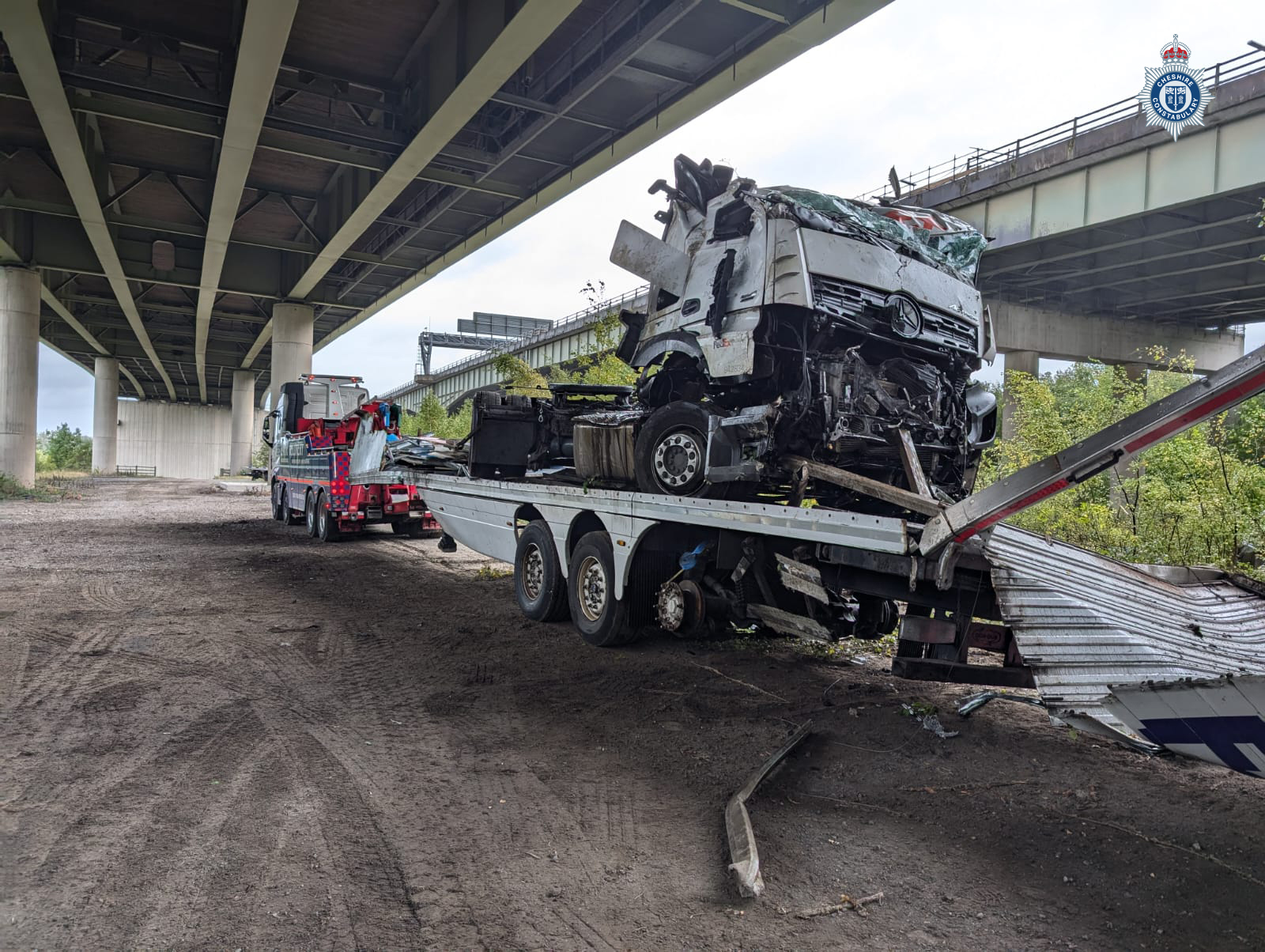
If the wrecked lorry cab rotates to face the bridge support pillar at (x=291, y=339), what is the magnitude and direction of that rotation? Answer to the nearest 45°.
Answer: approximately 180°

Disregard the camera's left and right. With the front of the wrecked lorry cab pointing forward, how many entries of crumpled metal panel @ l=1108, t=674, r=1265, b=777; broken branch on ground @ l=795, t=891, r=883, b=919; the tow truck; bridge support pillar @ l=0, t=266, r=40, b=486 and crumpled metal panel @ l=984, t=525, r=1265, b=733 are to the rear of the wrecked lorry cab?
2

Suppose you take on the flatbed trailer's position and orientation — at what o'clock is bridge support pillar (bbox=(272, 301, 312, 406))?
The bridge support pillar is roughly at 12 o'clock from the flatbed trailer.

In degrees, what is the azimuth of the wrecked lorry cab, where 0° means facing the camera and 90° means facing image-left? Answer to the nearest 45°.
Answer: approximately 315°

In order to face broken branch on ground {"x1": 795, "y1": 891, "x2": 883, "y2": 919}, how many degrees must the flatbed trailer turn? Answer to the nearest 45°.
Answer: approximately 90° to its left

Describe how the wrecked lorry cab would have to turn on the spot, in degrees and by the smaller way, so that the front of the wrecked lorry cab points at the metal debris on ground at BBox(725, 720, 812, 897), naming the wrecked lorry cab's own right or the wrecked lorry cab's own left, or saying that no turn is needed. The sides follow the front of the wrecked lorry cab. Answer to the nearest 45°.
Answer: approximately 45° to the wrecked lorry cab's own right

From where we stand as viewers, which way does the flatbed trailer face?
facing away from the viewer and to the left of the viewer

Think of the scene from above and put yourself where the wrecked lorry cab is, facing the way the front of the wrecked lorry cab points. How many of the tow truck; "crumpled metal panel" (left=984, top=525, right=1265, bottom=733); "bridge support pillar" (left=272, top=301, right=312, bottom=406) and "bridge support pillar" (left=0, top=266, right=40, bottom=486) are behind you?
3

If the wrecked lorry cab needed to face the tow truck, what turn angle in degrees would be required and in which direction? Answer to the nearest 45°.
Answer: approximately 180°
